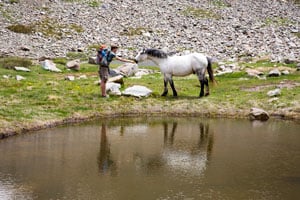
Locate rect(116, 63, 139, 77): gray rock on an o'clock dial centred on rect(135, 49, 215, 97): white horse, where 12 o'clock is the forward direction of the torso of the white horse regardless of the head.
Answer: The gray rock is roughly at 2 o'clock from the white horse.

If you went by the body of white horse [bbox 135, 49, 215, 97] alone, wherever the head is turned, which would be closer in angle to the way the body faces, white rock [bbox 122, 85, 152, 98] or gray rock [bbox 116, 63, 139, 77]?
the white rock

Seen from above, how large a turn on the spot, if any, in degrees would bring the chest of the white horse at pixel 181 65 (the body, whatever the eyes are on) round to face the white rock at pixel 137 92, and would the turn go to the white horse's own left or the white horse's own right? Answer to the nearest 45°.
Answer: approximately 45° to the white horse's own left

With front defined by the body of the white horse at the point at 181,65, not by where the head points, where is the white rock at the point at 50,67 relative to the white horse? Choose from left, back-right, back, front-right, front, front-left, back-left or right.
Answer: front-right

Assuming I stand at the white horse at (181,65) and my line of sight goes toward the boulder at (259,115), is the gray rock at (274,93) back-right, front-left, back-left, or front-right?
front-left

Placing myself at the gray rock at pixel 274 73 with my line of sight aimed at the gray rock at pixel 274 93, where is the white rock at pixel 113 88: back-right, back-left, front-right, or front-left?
front-right

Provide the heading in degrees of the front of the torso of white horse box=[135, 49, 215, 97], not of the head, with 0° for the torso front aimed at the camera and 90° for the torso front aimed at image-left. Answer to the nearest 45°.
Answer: approximately 90°

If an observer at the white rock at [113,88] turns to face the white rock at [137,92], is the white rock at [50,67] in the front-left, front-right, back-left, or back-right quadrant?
back-left

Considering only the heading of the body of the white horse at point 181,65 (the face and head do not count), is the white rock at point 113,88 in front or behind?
in front

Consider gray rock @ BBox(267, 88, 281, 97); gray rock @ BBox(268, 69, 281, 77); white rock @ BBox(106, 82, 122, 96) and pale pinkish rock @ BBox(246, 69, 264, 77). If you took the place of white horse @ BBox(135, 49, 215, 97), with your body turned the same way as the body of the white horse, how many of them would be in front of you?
1

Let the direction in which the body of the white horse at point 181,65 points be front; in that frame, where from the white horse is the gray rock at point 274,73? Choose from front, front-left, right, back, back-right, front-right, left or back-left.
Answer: back-right

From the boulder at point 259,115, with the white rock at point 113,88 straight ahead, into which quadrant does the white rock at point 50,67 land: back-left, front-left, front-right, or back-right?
front-right

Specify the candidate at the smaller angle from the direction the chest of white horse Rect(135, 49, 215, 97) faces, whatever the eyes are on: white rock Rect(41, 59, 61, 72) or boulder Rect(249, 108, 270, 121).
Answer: the white rock

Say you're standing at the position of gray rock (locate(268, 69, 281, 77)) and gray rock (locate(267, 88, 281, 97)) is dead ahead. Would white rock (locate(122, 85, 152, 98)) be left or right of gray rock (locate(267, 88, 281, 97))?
right

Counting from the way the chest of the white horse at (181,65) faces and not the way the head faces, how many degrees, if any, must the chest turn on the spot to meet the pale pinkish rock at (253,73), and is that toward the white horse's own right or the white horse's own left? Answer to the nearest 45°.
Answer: approximately 135° to the white horse's own right

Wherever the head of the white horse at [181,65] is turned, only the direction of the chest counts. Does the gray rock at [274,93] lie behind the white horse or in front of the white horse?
behind

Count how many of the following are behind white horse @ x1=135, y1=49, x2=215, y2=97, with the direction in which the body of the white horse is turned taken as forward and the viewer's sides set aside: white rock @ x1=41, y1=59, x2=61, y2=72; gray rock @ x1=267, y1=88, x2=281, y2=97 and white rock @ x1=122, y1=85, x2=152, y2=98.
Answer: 1
